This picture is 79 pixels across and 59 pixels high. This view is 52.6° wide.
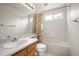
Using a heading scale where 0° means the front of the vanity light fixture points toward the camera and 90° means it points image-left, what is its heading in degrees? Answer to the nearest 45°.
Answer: approximately 315°

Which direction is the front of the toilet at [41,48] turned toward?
toward the camera

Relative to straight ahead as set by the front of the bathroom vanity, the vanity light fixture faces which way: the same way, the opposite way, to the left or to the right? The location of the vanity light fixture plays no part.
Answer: the same way

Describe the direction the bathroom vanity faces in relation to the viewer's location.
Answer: facing the viewer and to the right of the viewer

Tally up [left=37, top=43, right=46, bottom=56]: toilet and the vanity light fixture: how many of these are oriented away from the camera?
0
